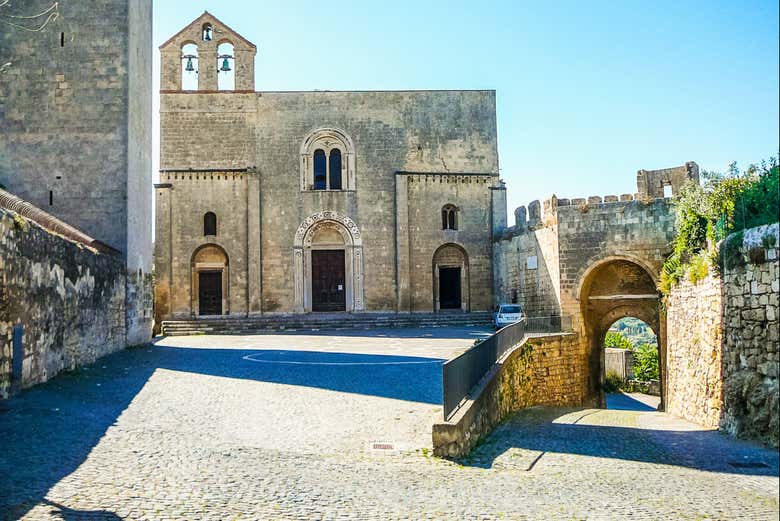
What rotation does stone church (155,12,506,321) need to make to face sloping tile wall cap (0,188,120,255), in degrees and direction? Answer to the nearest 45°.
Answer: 0° — it already faces it

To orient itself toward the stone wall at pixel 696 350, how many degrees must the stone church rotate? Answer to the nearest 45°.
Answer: approximately 45° to its left

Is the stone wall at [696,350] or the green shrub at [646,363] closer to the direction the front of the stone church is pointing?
the stone wall

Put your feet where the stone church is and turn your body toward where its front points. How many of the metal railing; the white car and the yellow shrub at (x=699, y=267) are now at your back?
0

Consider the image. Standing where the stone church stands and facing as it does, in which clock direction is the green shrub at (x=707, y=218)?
The green shrub is roughly at 11 o'clock from the stone church.

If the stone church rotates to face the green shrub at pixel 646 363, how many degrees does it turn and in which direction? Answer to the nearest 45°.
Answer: approximately 90° to its left

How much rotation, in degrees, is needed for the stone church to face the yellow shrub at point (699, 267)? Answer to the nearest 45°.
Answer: approximately 45° to its left

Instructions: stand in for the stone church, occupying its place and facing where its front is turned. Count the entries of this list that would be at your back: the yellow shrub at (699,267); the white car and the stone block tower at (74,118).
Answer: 0

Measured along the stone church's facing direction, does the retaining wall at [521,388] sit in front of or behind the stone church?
in front

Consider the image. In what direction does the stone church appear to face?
toward the camera

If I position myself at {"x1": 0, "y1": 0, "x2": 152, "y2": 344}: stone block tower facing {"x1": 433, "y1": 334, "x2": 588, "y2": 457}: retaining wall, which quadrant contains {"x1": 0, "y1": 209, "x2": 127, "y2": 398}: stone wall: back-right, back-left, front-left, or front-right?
front-right

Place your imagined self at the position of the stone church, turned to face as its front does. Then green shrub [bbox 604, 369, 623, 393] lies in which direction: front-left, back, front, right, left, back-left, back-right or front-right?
left

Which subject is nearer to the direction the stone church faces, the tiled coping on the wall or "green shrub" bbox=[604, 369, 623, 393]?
the tiled coping on the wall

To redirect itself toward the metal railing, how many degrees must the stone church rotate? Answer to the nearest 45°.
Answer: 0° — it already faces it
